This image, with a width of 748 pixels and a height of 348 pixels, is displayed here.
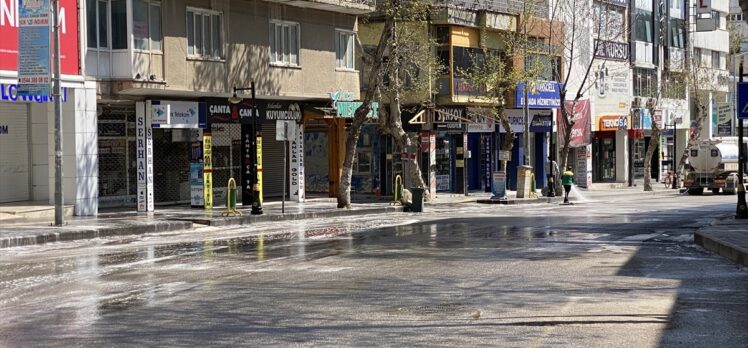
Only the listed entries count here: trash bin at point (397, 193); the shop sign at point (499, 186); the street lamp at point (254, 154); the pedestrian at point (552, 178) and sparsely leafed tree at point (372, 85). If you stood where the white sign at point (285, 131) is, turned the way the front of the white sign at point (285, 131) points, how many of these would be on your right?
1

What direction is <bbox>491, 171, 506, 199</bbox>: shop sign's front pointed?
toward the camera

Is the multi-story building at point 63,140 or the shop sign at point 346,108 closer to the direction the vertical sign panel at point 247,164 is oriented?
the multi-story building

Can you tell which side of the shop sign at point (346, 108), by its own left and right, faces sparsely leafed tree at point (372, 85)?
front

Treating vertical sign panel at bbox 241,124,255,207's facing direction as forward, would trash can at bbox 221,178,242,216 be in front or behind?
in front

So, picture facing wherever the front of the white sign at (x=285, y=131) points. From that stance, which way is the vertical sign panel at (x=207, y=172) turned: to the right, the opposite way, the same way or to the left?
the same way

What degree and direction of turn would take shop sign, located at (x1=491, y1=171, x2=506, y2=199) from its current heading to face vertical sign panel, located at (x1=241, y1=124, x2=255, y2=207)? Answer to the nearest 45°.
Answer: approximately 45° to its right

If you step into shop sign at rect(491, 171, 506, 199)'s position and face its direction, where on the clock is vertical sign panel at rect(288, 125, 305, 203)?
The vertical sign panel is roughly at 2 o'clock from the shop sign.

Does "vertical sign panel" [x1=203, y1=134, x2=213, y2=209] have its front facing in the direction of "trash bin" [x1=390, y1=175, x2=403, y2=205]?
no

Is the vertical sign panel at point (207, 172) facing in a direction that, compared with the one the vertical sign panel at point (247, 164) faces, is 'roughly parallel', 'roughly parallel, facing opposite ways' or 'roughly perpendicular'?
roughly parallel

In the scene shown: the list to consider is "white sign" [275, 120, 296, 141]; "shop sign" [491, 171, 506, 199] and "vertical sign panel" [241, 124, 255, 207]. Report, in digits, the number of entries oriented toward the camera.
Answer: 3

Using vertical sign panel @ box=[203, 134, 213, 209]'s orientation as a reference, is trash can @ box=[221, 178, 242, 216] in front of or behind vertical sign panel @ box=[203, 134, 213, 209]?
in front

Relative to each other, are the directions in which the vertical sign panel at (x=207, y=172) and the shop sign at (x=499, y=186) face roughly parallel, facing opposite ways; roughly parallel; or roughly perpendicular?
roughly parallel
